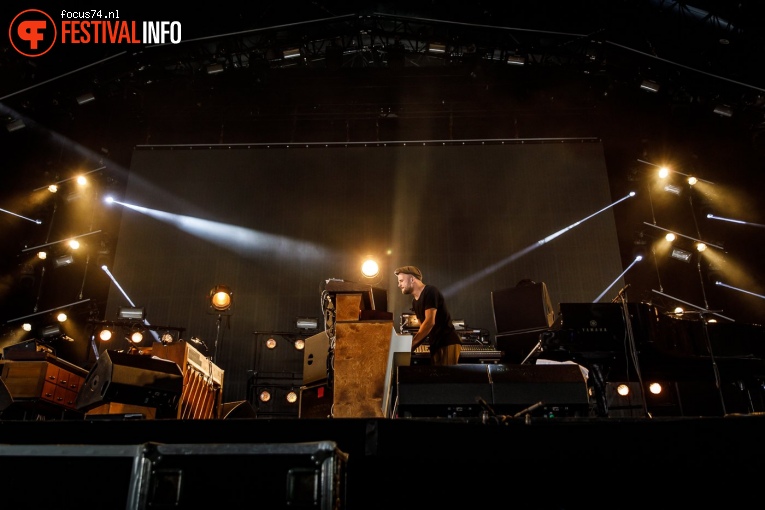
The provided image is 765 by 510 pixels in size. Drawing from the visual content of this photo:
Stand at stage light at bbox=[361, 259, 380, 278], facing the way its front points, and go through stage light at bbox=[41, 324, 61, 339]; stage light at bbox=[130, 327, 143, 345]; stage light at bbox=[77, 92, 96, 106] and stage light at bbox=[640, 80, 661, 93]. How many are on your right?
3

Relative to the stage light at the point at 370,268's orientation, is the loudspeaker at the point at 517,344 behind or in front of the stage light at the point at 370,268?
in front

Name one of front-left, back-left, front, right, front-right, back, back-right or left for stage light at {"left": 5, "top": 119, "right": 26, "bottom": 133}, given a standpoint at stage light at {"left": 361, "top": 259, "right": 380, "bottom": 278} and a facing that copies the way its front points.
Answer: right

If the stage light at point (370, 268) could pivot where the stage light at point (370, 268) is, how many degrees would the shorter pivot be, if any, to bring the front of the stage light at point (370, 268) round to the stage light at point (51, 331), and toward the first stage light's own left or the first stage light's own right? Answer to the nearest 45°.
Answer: approximately 90° to the first stage light's own right

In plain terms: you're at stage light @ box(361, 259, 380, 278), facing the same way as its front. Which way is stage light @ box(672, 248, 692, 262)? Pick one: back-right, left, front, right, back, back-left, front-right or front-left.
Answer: left

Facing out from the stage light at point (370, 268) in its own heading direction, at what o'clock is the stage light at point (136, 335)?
the stage light at point (136, 335) is roughly at 3 o'clock from the stage light at point (370, 268).

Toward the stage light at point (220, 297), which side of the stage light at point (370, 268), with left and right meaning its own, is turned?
right

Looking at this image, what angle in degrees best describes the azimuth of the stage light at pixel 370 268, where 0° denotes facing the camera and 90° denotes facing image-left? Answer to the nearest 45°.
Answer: approximately 0°

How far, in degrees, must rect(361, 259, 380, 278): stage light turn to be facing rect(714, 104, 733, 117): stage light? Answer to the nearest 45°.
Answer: approximately 90° to its left

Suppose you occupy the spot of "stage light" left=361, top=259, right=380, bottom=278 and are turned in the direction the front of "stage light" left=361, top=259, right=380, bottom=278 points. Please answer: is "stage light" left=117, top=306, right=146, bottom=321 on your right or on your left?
on your right
